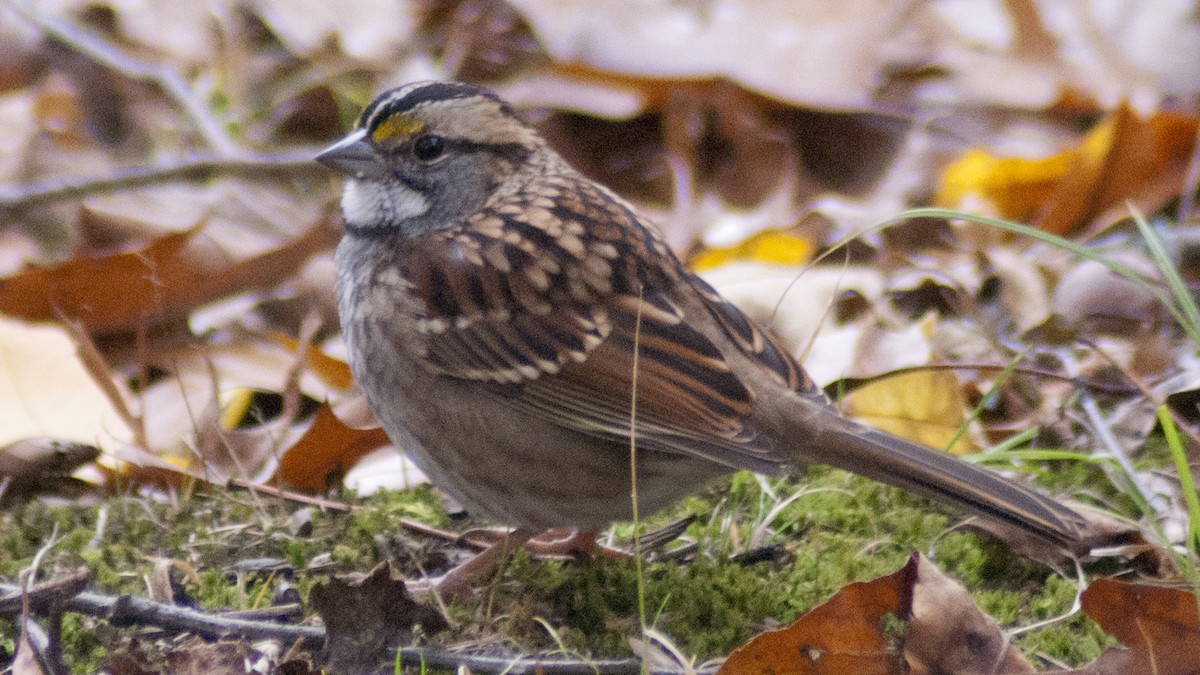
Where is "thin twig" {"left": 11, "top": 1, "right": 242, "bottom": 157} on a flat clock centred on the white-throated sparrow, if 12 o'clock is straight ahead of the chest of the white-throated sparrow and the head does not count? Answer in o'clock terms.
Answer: The thin twig is roughly at 2 o'clock from the white-throated sparrow.

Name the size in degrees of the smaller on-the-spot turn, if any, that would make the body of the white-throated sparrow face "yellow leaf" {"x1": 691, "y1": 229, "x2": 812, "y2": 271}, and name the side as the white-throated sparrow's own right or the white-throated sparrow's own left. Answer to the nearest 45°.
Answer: approximately 90° to the white-throated sparrow's own right

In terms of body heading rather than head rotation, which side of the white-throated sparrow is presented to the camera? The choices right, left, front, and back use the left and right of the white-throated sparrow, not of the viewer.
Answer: left

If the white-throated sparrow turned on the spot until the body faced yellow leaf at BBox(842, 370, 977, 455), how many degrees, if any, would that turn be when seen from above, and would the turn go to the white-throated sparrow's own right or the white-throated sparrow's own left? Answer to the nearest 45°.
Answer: approximately 135° to the white-throated sparrow's own right

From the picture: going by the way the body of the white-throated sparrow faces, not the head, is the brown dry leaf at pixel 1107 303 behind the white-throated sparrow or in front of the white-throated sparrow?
behind

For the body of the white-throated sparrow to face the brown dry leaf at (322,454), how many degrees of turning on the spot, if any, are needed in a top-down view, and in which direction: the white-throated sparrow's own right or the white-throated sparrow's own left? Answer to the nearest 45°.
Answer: approximately 45° to the white-throated sparrow's own right

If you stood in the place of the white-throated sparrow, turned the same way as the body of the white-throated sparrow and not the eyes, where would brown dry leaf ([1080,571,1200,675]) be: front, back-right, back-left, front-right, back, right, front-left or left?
back-left

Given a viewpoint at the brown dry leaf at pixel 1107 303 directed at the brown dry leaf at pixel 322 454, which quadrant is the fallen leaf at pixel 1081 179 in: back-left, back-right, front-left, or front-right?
back-right

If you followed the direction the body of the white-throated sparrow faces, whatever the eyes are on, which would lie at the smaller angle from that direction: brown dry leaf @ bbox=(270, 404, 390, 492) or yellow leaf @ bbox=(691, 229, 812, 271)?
the brown dry leaf

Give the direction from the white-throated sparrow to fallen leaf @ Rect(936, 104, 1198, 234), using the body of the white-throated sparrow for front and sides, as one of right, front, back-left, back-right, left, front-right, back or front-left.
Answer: back-right

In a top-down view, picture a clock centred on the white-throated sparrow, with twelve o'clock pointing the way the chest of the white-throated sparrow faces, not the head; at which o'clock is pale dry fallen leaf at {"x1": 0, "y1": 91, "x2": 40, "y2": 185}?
The pale dry fallen leaf is roughly at 2 o'clock from the white-throated sparrow.

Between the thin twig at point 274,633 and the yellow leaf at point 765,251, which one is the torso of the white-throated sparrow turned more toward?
the thin twig

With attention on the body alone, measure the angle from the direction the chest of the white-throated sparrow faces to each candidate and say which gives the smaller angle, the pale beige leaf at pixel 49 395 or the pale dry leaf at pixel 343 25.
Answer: the pale beige leaf
